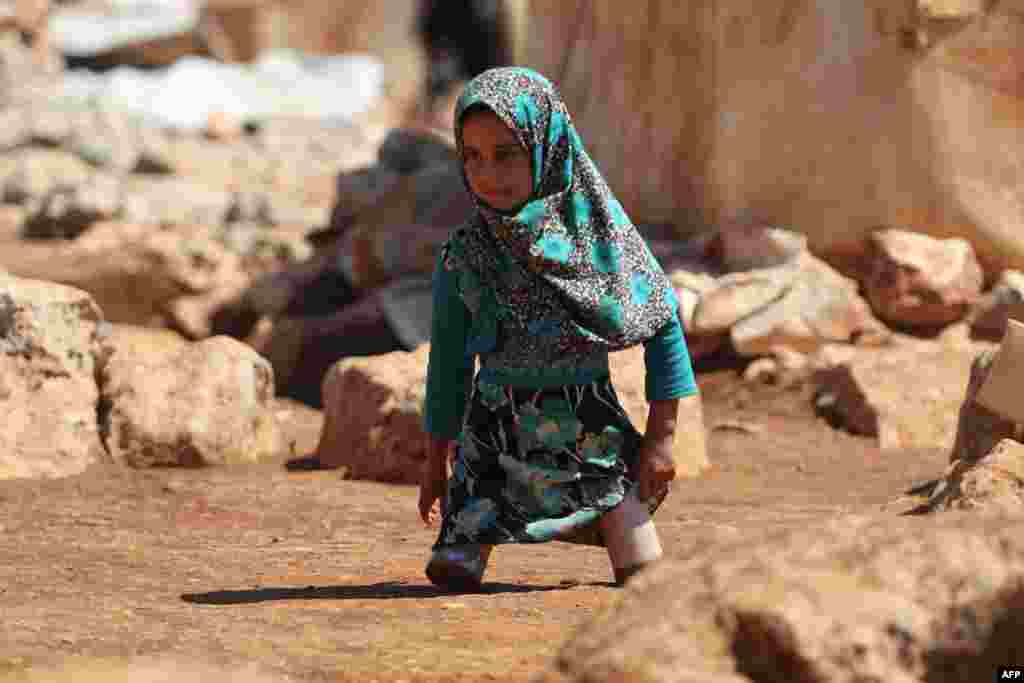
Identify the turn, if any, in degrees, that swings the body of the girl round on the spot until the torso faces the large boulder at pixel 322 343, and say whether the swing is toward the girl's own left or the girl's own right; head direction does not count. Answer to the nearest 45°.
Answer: approximately 135° to the girl's own right

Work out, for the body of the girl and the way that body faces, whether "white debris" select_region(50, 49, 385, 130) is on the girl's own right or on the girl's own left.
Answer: on the girl's own right

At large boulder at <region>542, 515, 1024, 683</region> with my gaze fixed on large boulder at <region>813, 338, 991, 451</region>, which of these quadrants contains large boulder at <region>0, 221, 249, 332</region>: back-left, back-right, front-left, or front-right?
front-left

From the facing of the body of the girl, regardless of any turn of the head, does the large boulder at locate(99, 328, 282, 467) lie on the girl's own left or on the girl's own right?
on the girl's own right

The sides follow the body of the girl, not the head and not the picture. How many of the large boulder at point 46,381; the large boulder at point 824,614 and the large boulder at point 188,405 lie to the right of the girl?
2

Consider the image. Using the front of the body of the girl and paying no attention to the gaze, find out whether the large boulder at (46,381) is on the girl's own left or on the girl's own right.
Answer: on the girl's own right

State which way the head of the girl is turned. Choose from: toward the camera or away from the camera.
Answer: toward the camera

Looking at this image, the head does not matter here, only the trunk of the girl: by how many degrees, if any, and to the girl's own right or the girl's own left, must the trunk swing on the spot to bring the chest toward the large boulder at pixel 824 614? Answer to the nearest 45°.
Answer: approximately 45° to the girl's own left

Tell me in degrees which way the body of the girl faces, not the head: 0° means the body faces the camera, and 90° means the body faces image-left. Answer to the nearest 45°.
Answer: approximately 45°
